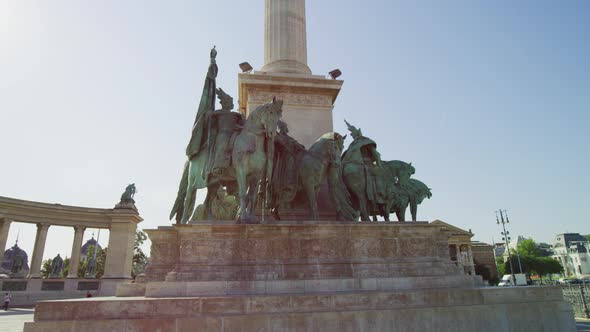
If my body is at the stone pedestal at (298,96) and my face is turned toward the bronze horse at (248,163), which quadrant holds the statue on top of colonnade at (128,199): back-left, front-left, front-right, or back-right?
back-right

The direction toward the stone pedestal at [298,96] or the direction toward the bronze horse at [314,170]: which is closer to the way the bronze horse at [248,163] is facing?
the bronze horse

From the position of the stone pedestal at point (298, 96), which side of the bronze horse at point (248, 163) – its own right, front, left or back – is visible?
left

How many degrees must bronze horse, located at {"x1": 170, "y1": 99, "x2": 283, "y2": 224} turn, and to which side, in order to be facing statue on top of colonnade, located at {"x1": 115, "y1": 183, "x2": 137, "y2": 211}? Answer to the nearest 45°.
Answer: approximately 135° to its left

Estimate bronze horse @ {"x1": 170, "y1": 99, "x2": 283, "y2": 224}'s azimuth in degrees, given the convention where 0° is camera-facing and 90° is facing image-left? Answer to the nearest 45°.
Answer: approximately 315°
